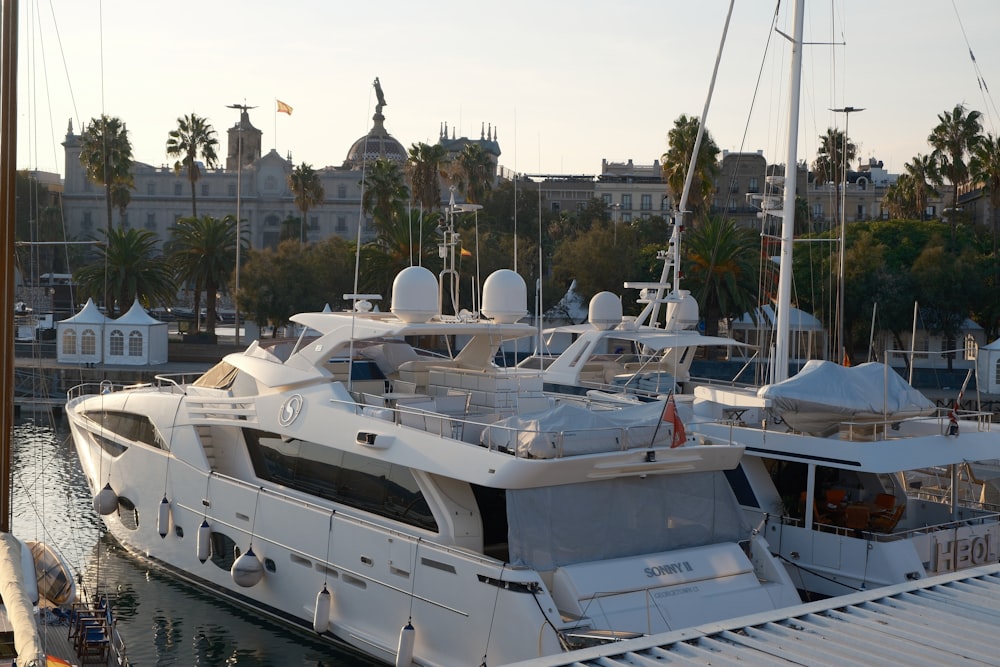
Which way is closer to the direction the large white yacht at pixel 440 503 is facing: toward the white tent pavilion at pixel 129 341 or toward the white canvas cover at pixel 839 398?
the white tent pavilion

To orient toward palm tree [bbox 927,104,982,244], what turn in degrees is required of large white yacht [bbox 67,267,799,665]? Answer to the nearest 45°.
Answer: approximately 90° to its right

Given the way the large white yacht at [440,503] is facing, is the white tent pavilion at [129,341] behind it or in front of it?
in front

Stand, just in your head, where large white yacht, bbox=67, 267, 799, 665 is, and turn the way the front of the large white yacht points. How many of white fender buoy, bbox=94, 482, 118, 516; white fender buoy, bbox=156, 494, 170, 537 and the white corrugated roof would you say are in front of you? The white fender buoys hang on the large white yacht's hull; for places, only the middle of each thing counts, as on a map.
2

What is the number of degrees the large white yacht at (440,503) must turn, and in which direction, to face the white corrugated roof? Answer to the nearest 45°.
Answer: approximately 180°

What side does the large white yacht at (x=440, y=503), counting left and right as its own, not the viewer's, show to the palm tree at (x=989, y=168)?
right

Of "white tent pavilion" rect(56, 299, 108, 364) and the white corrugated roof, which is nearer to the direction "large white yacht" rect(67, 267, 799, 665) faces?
the white tent pavilion

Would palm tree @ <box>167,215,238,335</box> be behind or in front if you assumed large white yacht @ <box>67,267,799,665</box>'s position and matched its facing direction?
in front

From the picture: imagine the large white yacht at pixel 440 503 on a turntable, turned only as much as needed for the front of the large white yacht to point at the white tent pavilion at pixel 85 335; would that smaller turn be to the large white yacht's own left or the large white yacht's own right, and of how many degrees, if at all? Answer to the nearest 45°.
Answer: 0° — it already faces it

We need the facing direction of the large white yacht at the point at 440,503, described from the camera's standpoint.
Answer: facing away from the viewer and to the left of the viewer
